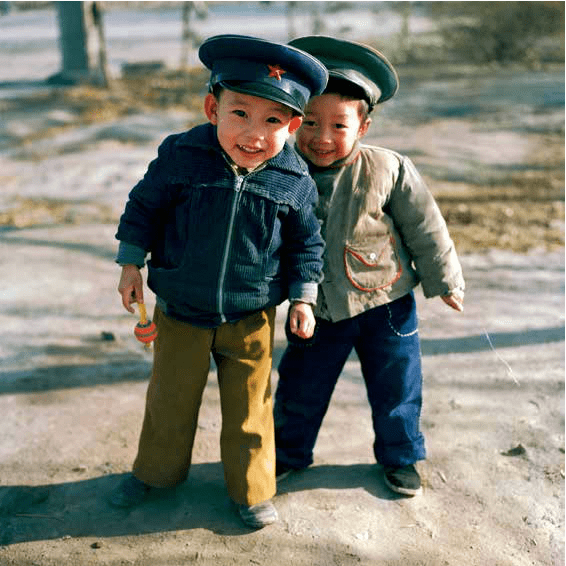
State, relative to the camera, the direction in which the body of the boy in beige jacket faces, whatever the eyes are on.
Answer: toward the camera

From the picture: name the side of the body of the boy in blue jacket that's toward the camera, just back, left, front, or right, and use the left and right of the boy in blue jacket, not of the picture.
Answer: front

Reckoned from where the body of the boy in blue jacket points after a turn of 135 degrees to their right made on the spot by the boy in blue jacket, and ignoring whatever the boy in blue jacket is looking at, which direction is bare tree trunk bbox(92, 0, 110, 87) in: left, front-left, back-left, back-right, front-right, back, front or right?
front-right

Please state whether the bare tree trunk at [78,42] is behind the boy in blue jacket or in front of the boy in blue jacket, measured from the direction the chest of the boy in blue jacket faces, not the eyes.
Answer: behind

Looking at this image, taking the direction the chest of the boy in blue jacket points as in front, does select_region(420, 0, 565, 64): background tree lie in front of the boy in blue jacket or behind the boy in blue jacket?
behind

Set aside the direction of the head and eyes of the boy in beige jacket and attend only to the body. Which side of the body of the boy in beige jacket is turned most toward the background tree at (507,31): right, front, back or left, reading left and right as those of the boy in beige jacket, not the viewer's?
back

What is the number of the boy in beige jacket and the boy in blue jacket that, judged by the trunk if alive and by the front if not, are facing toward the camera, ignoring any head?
2
